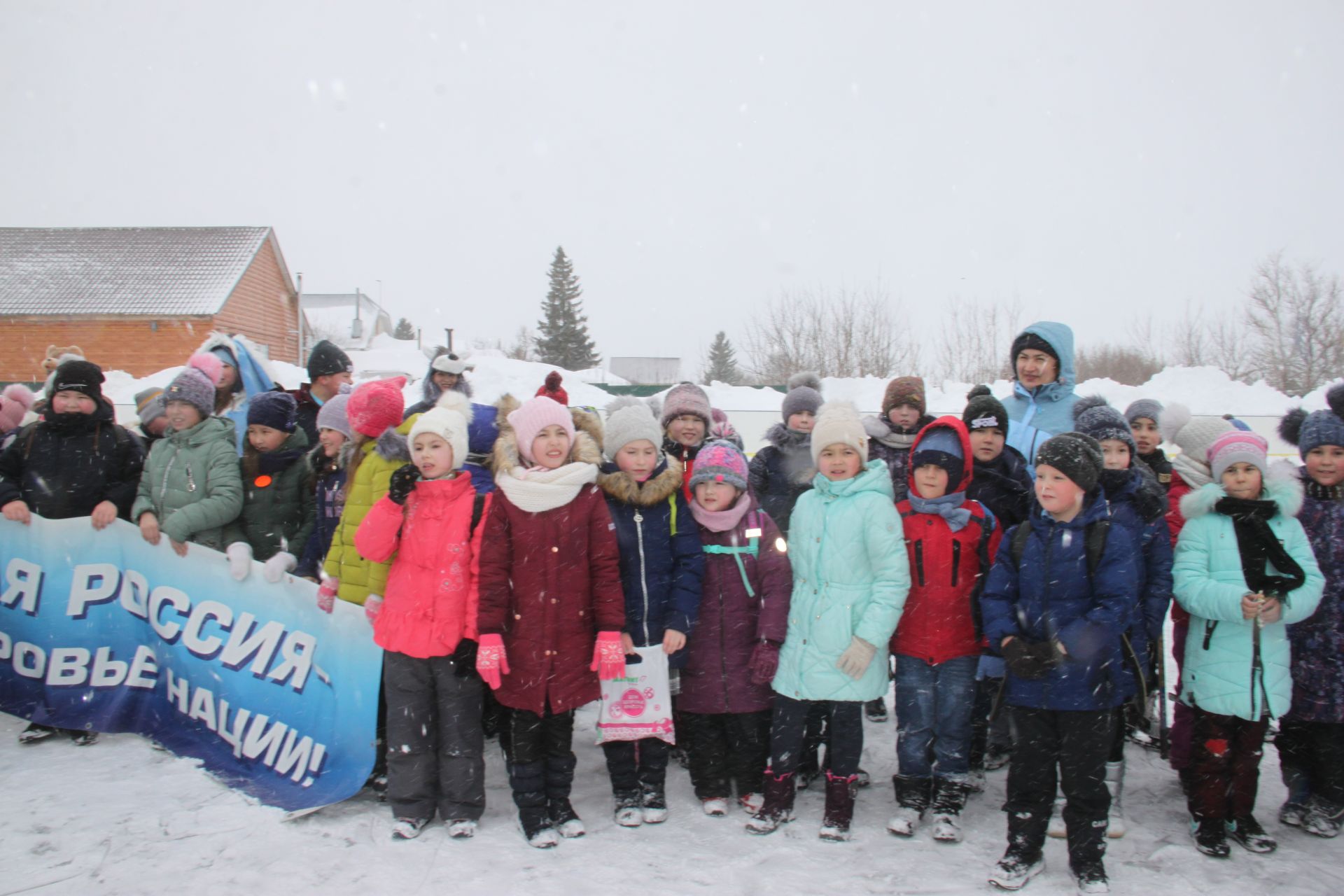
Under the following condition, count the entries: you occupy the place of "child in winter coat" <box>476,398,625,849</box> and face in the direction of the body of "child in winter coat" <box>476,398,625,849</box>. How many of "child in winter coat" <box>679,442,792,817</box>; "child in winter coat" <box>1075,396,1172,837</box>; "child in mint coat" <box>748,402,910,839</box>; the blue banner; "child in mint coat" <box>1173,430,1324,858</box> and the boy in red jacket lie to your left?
5

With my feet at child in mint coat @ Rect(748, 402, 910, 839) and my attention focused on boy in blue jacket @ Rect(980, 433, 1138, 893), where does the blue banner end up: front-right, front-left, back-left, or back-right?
back-right

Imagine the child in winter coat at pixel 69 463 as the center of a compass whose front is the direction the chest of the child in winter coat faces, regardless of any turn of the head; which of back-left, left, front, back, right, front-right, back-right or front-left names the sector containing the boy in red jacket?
front-left

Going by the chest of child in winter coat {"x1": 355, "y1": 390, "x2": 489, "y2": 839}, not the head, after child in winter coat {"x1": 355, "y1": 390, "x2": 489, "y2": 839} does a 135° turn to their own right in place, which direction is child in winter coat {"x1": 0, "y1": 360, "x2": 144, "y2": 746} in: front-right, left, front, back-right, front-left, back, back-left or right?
front

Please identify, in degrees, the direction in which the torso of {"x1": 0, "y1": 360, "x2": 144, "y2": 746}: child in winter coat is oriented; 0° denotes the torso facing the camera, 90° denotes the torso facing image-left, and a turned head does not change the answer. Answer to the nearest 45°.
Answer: approximately 0°
